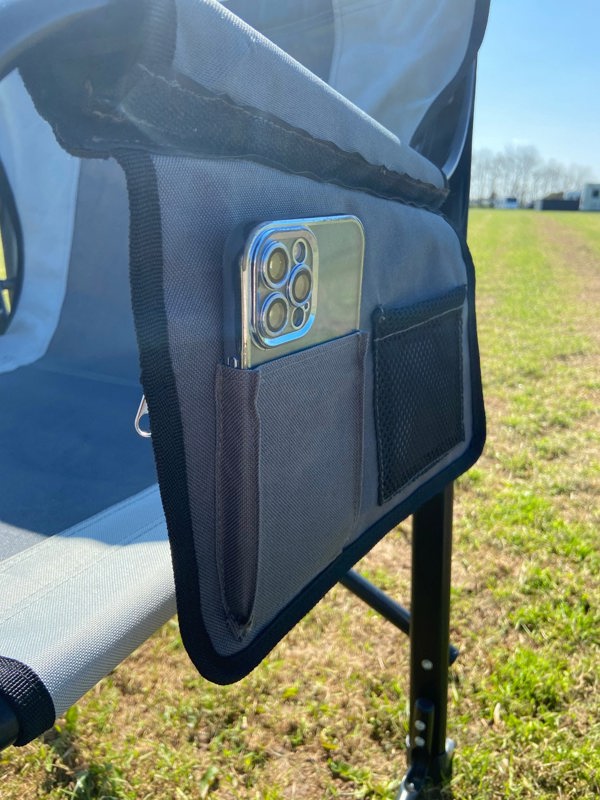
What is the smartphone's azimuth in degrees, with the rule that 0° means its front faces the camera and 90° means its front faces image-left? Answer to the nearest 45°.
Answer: approximately 135°
